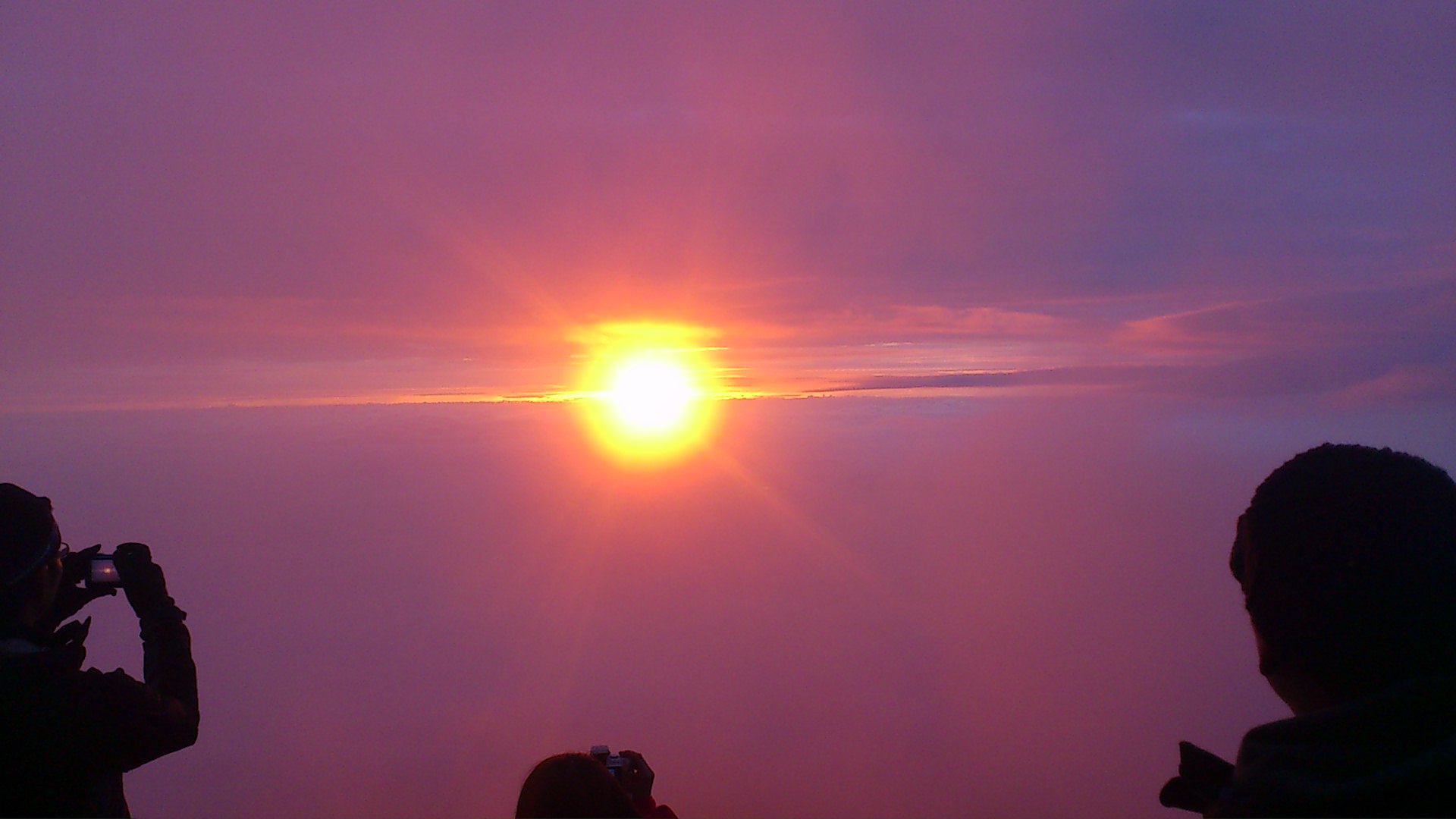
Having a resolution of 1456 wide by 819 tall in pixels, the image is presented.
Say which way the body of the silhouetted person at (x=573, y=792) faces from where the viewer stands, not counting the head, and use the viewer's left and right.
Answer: facing away from the viewer

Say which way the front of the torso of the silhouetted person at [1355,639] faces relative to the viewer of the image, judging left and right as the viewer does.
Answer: facing away from the viewer and to the left of the viewer

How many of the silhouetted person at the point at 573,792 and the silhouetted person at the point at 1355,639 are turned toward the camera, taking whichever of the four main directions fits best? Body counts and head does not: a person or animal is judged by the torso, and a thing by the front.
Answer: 0

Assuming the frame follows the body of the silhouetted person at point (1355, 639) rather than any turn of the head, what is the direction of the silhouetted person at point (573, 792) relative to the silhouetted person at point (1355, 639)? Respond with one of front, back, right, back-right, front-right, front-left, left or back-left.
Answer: front-left

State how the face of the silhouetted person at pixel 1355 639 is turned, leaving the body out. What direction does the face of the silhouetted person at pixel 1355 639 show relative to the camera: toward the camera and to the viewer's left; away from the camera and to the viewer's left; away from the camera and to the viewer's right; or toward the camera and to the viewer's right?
away from the camera and to the viewer's left

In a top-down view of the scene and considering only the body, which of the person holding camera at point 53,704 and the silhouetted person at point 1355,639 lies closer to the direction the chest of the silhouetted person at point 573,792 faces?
the person holding camera

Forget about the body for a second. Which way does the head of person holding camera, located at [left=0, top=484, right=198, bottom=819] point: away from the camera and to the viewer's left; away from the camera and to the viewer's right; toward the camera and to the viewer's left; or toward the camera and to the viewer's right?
away from the camera and to the viewer's right

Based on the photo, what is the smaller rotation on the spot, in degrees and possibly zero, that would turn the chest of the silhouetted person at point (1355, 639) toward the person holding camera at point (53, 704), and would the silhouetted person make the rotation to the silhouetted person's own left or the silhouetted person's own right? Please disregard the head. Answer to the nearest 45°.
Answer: approximately 45° to the silhouetted person's own left

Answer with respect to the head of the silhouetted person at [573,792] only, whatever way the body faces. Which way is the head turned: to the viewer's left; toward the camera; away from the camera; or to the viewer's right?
away from the camera

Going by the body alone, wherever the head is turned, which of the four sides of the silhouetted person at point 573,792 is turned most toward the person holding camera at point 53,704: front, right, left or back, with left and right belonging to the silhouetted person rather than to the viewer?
left
